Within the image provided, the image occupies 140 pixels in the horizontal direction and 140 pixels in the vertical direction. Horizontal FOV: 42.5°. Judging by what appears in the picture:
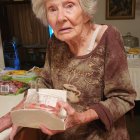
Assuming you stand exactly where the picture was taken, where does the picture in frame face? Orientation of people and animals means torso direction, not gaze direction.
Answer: facing the viewer

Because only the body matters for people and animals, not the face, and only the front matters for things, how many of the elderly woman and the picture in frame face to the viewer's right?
0

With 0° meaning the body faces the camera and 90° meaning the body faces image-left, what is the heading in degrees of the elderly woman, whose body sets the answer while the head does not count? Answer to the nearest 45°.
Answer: approximately 45°

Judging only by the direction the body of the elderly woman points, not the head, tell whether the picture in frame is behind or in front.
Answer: behind

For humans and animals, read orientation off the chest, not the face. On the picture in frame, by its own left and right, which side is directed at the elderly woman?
front
